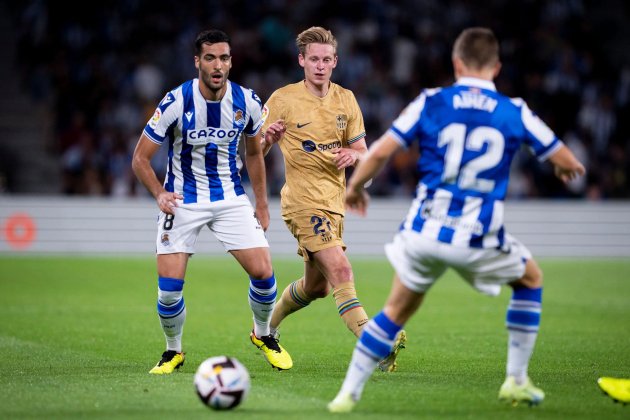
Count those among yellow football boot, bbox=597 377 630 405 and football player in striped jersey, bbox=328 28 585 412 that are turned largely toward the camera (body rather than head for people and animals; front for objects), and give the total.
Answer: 0

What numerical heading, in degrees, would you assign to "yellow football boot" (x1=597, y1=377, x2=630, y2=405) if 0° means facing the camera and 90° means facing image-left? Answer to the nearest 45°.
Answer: approximately 90°

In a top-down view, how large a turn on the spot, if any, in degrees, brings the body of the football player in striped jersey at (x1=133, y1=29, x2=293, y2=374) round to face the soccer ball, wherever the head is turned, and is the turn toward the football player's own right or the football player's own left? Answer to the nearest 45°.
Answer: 0° — they already face it

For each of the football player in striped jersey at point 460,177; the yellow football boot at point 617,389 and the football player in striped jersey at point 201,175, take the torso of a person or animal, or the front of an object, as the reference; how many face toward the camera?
1

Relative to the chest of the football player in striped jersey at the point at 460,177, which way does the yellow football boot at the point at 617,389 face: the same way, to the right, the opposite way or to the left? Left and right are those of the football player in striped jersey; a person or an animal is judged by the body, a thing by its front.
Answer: to the left

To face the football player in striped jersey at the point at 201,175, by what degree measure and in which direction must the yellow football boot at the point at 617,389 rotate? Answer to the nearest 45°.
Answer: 0° — it already faces them

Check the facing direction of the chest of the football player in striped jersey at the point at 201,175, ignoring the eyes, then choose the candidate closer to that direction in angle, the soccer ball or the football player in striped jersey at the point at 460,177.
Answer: the soccer ball

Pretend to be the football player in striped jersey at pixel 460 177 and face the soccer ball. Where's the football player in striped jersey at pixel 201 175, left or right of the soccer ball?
right

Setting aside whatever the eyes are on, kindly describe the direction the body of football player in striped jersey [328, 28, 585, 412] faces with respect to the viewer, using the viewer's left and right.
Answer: facing away from the viewer

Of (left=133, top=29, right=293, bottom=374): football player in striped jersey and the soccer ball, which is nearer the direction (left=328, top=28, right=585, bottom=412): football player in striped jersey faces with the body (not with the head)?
the football player in striped jersey

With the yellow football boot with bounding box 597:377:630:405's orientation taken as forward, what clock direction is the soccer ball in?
The soccer ball is roughly at 11 o'clock from the yellow football boot.

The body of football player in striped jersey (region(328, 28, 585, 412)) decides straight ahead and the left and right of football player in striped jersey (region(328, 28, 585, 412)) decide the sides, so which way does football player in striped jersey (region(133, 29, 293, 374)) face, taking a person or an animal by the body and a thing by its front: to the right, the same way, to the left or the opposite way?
the opposite way

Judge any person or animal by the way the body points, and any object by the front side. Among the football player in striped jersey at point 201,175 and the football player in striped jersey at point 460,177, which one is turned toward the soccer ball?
the football player in striped jersey at point 201,175

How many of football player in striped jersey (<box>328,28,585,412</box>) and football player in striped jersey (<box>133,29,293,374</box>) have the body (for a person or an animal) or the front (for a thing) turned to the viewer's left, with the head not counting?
0

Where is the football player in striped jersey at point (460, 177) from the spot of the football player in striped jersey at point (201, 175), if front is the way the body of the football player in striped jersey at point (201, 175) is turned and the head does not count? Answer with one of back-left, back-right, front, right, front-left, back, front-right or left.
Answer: front-left

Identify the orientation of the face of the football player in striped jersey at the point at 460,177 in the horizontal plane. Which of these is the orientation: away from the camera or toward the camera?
away from the camera
